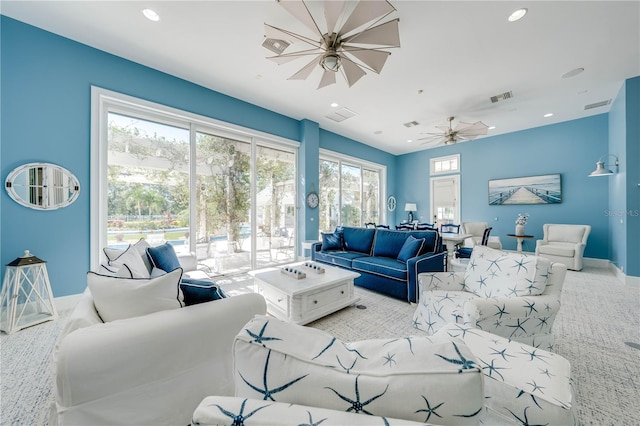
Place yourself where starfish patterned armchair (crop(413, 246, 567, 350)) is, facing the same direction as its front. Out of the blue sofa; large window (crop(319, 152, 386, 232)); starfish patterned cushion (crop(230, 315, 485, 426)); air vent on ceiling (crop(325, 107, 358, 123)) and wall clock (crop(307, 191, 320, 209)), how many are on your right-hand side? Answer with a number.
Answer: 4

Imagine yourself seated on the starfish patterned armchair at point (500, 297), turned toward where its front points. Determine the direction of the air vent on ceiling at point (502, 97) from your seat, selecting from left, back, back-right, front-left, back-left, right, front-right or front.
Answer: back-right

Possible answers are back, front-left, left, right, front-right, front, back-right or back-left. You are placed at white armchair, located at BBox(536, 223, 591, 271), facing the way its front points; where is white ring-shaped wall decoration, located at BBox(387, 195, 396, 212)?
front-right

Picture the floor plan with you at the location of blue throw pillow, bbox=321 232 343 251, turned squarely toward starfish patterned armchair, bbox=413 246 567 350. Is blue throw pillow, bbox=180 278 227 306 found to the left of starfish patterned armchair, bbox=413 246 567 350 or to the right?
right

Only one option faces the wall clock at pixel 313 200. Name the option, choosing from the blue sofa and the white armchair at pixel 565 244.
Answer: the white armchair

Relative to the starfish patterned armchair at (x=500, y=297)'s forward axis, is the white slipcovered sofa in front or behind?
in front

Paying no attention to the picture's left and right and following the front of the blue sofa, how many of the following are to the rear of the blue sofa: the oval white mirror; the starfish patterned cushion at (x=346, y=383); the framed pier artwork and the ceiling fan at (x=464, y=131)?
2

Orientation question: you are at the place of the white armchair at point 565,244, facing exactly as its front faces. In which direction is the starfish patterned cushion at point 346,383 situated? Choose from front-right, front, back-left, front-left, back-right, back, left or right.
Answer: front-left

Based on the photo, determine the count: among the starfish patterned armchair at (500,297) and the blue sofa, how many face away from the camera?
0

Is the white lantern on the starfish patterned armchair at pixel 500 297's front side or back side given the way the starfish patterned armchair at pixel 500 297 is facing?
on the front side

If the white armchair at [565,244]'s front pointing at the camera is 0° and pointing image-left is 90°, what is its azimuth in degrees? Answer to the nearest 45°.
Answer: approximately 45°

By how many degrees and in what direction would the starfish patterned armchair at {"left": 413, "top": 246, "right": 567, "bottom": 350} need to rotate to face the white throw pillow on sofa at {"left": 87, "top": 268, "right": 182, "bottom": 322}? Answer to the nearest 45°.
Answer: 0° — it already faces it

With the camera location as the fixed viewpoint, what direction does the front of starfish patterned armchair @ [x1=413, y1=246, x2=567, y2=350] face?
facing the viewer and to the left of the viewer

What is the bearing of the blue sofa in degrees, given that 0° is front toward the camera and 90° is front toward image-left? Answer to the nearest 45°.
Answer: approximately 45°

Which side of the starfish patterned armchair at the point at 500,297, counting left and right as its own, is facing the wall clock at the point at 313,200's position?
right
